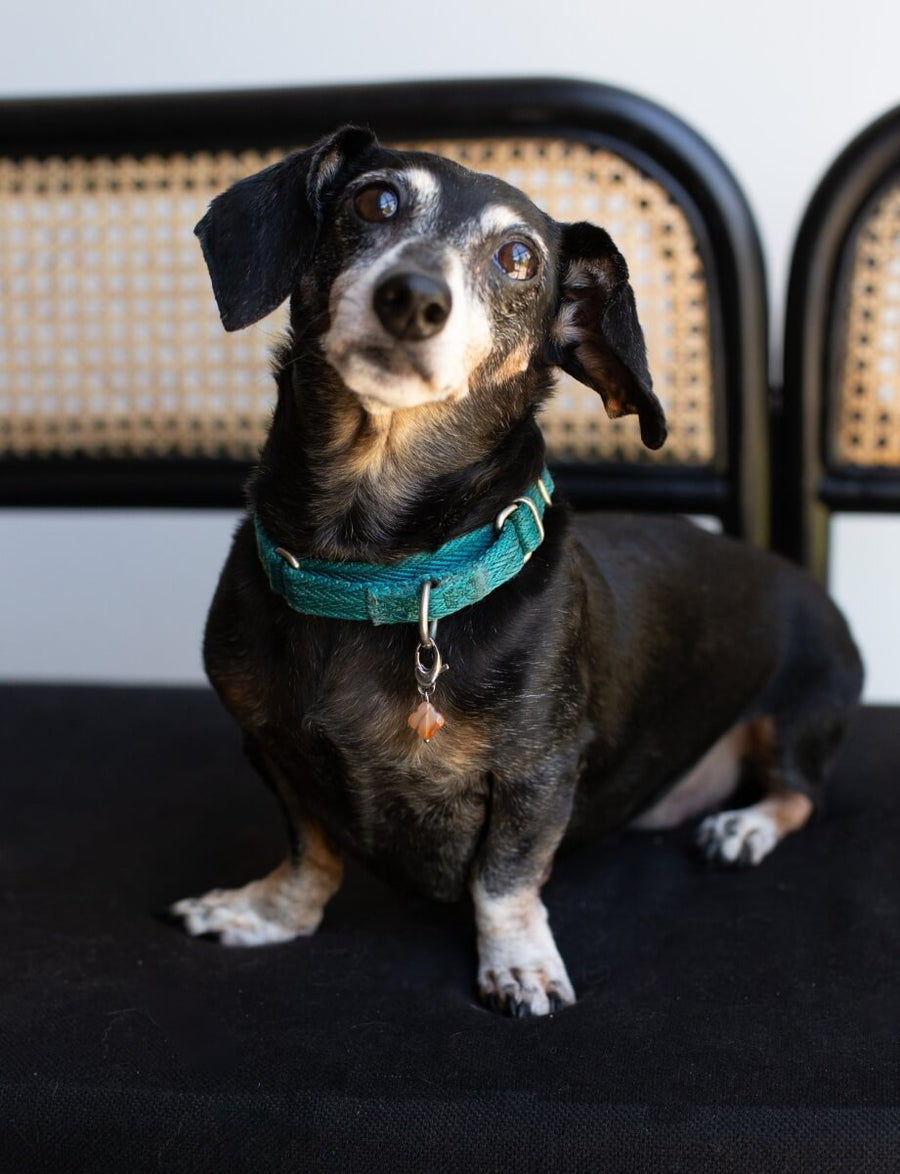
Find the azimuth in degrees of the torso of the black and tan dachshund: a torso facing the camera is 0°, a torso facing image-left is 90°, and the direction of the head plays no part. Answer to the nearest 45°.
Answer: approximately 45°

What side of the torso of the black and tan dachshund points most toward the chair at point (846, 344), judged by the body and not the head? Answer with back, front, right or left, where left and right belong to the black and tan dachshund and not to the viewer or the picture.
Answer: back

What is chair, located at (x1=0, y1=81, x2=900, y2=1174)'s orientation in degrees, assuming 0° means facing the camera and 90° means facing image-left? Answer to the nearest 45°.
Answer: approximately 0°
